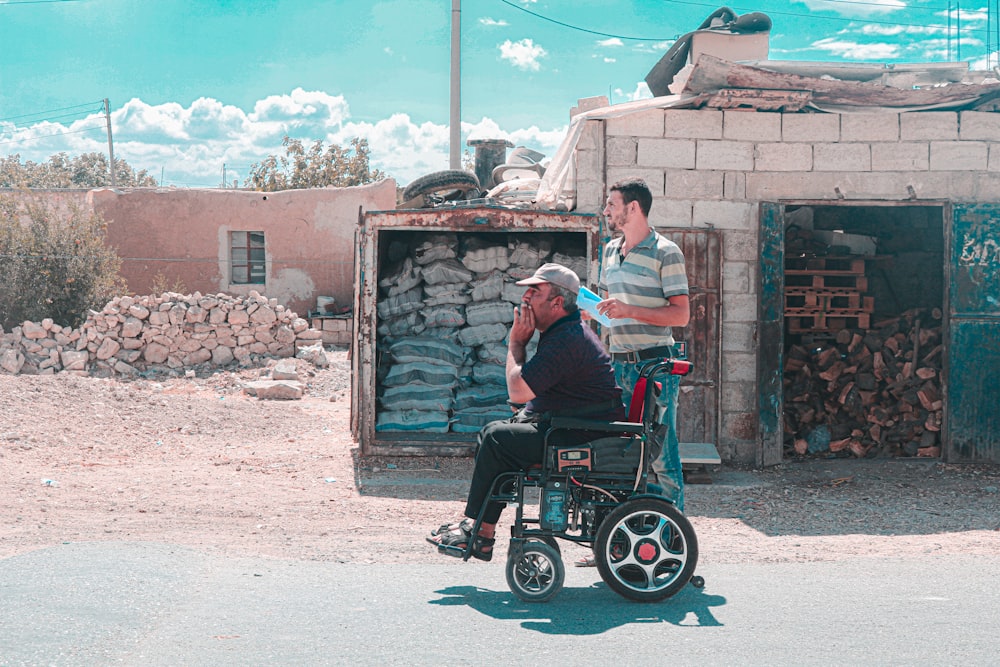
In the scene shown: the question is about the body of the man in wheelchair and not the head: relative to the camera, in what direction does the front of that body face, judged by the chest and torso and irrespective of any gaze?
to the viewer's left

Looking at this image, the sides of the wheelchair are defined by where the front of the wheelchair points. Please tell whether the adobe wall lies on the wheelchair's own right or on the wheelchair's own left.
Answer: on the wheelchair's own right

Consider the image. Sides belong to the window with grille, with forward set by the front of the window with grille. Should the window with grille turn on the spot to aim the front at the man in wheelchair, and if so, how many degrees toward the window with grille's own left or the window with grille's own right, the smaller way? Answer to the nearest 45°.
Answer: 0° — it already faces them

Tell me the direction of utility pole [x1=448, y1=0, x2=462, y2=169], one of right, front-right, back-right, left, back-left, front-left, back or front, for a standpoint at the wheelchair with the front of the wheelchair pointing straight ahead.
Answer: right

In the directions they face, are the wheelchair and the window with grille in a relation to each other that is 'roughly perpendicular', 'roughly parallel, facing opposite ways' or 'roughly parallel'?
roughly perpendicular

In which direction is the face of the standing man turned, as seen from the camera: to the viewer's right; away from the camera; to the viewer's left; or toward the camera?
to the viewer's left

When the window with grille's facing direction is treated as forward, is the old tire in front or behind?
in front

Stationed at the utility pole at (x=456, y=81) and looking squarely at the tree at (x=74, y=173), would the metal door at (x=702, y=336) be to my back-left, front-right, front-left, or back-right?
back-left

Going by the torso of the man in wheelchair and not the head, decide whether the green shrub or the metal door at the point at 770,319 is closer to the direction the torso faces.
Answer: the green shrub

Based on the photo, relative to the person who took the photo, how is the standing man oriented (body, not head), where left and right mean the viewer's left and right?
facing the viewer and to the left of the viewer

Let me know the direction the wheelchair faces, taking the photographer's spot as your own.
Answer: facing to the left of the viewer

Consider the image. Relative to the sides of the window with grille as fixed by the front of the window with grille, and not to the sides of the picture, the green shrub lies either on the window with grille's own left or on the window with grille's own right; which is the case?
on the window with grille's own right

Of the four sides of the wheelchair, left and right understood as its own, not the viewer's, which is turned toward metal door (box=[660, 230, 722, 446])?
right

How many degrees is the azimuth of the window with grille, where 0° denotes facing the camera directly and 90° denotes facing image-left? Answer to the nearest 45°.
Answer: approximately 0°
